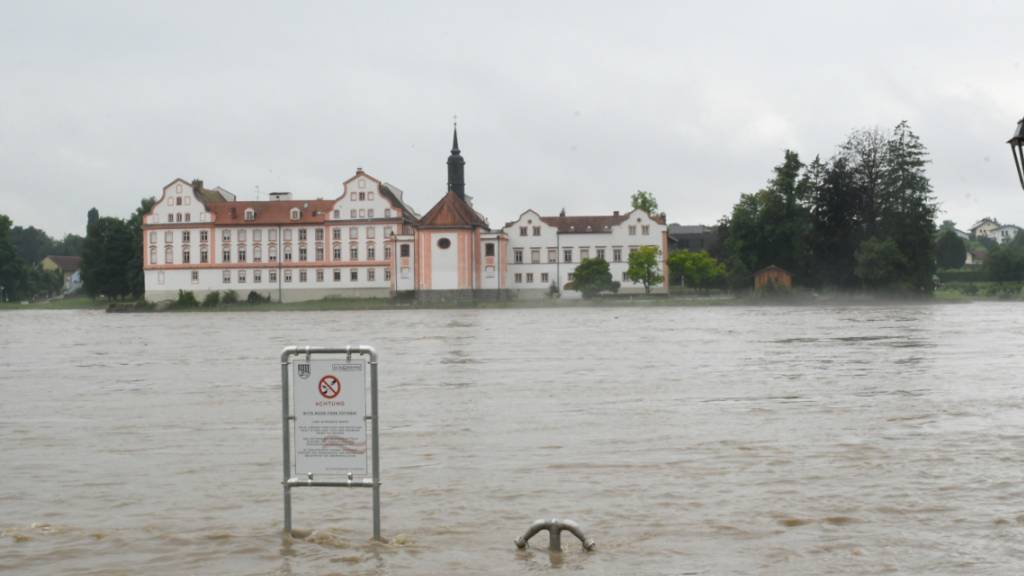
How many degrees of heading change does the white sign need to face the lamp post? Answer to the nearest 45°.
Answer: approximately 45° to its left

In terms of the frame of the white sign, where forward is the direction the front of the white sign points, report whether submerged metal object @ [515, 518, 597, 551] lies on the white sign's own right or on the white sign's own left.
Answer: on the white sign's own left

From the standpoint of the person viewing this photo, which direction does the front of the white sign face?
facing the viewer

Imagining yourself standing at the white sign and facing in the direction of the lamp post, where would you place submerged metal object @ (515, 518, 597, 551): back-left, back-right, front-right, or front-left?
front-right

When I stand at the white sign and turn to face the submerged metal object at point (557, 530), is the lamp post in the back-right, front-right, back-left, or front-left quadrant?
front-right
